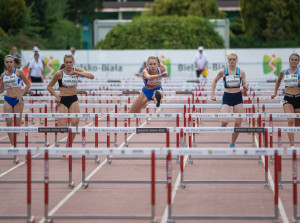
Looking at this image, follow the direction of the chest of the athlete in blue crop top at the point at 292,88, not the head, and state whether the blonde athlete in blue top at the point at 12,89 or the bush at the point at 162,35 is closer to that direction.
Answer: the blonde athlete in blue top

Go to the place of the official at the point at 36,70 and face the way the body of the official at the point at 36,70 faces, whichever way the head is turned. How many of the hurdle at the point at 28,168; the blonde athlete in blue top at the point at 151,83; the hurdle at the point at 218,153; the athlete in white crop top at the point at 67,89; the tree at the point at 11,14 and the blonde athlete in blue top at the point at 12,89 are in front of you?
5

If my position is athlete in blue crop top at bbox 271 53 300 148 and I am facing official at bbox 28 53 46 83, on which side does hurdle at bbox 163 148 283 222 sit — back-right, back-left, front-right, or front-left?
back-left

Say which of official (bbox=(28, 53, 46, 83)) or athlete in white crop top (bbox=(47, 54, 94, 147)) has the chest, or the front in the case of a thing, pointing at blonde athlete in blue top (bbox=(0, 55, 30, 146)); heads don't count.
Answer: the official

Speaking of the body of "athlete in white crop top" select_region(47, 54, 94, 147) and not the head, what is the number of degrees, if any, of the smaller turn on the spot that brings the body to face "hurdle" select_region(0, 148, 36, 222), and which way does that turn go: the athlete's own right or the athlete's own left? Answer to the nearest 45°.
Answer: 0° — they already face it

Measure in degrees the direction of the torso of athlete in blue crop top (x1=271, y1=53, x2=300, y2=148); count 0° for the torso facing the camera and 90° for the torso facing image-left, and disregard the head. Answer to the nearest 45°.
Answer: approximately 0°

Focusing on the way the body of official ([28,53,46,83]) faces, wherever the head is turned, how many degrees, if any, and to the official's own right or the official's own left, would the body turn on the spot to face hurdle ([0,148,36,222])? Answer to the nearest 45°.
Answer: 0° — they already face it

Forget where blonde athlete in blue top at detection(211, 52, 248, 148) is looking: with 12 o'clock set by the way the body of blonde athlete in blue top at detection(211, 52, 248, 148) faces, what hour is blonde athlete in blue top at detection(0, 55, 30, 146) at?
blonde athlete in blue top at detection(0, 55, 30, 146) is roughly at 3 o'clock from blonde athlete in blue top at detection(211, 52, 248, 148).

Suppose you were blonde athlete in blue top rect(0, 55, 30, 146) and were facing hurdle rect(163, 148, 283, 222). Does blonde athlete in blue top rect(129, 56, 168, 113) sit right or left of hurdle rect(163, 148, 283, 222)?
left

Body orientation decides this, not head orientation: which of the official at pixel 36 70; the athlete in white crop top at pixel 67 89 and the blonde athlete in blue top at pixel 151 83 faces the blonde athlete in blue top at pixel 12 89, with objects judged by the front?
the official

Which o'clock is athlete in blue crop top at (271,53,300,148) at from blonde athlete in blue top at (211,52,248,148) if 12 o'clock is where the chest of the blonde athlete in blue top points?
The athlete in blue crop top is roughly at 9 o'clock from the blonde athlete in blue top.
